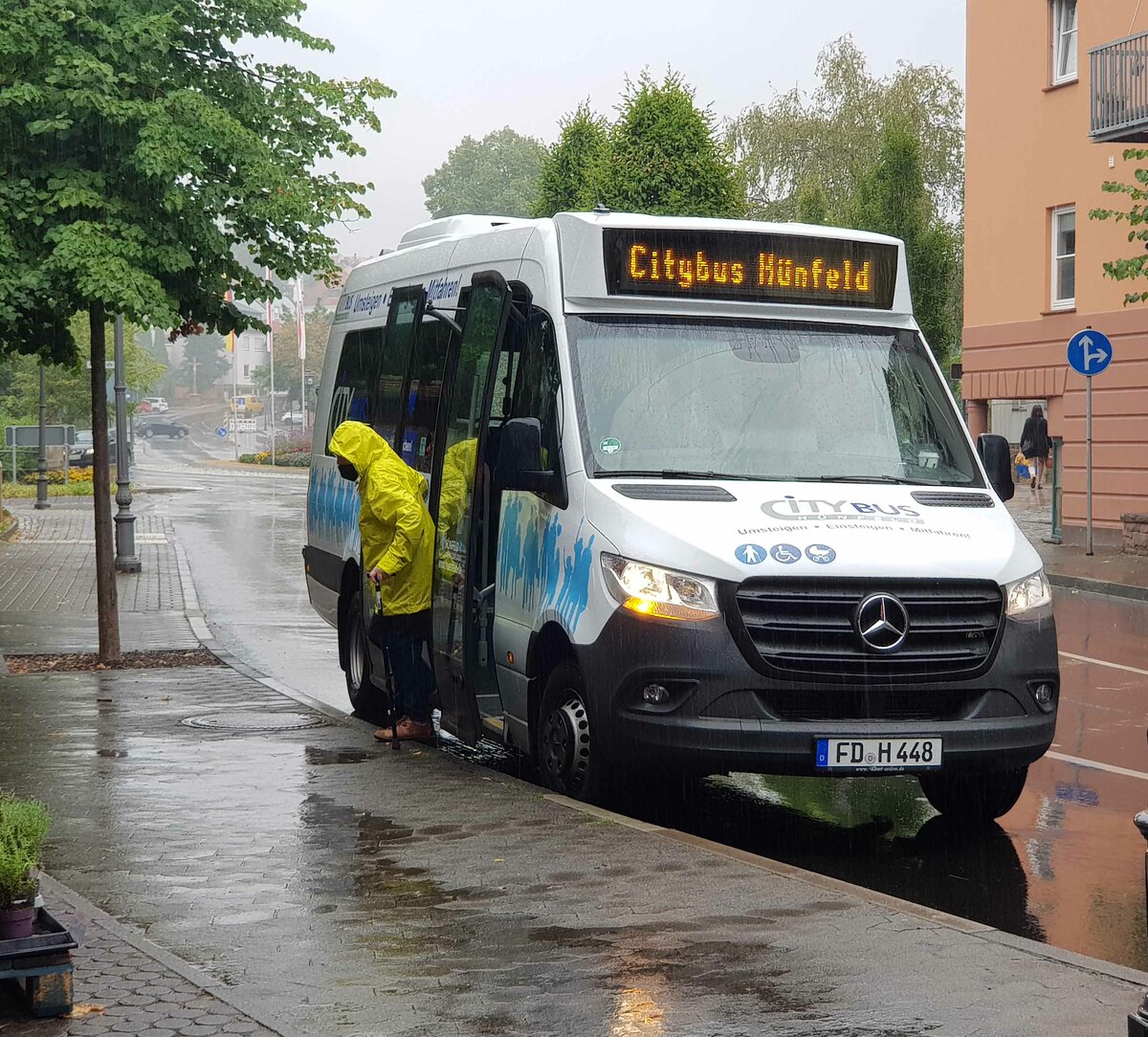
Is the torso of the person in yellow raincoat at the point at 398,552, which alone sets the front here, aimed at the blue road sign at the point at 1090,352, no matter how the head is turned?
no

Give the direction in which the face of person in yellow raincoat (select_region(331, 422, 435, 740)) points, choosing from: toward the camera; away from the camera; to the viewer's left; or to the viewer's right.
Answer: to the viewer's left

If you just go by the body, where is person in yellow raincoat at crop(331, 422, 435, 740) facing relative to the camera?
to the viewer's left

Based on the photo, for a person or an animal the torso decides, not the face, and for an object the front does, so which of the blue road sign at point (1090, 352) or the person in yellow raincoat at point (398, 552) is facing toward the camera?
the blue road sign

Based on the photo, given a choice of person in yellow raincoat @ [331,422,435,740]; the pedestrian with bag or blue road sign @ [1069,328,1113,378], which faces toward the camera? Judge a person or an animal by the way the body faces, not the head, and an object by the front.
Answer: the blue road sign

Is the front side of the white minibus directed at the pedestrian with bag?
no

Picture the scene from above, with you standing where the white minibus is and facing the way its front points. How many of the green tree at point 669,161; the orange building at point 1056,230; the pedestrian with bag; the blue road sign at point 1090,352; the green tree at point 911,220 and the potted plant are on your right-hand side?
1

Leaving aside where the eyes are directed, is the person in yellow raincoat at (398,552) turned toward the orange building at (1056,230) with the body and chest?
no

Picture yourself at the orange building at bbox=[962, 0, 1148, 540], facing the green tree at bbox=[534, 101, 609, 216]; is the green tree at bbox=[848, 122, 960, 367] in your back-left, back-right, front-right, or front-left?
front-right

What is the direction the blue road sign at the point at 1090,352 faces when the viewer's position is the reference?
facing the viewer

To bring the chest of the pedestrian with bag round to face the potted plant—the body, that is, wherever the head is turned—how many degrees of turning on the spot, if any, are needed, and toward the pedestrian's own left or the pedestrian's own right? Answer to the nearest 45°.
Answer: approximately 180°

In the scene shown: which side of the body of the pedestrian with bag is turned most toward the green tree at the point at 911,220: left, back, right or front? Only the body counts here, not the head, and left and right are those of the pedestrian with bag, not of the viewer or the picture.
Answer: front

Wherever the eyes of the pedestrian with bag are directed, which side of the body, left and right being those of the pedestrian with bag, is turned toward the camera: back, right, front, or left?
back

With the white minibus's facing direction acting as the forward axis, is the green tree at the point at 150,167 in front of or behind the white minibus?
behind

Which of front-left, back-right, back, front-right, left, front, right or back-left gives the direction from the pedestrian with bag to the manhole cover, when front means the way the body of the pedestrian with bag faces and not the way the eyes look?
back
